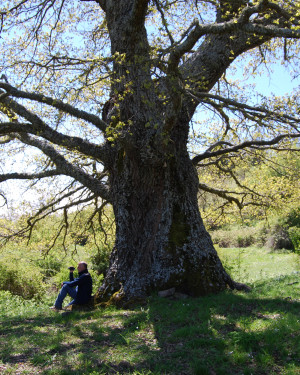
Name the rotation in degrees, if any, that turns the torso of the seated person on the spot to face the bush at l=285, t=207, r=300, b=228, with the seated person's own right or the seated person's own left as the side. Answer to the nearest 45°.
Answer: approximately 135° to the seated person's own right

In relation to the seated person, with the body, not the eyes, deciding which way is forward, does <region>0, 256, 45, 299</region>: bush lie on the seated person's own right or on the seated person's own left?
on the seated person's own right

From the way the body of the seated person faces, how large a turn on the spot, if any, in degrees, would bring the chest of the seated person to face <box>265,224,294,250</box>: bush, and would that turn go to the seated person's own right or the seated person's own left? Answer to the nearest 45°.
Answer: approximately 135° to the seated person's own right

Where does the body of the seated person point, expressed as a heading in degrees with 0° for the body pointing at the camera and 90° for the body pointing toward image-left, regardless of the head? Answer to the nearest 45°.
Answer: approximately 90°

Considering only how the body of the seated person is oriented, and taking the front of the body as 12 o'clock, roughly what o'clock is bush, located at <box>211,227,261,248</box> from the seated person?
The bush is roughly at 4 o'clock from the seated person.
